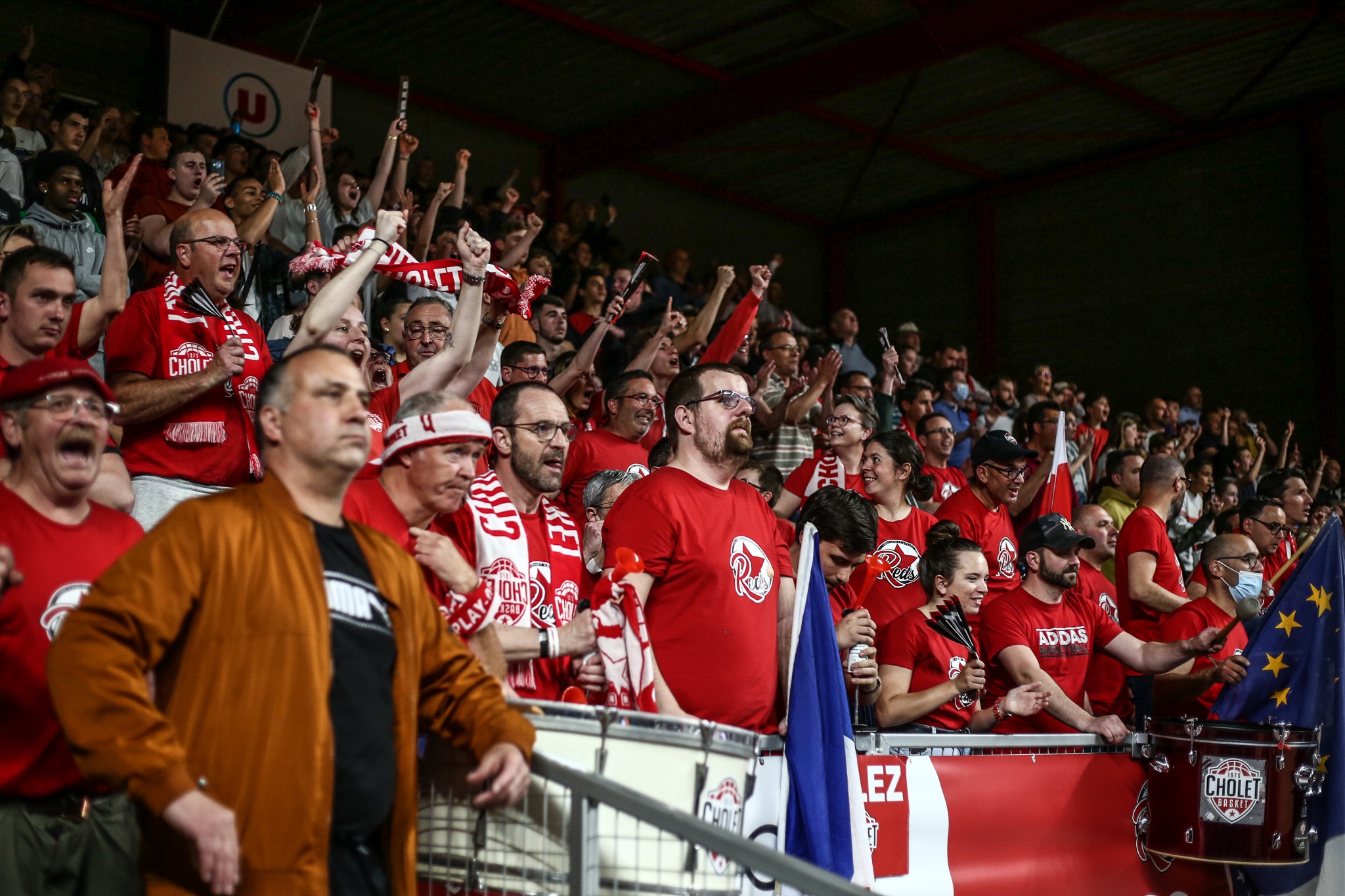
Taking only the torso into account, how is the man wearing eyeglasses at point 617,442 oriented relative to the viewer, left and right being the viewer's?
facing the viewer and to the right of the viewer

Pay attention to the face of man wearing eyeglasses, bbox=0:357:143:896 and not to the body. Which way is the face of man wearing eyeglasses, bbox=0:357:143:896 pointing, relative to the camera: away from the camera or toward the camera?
toward the camera

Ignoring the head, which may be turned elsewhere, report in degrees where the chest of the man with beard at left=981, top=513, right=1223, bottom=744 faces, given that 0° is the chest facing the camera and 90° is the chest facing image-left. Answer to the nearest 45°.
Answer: approximately 315°

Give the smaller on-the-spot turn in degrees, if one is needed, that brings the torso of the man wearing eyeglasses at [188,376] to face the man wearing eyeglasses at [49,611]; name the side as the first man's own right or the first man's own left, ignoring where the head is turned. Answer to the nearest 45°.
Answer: approximately 45° to the first man's own right

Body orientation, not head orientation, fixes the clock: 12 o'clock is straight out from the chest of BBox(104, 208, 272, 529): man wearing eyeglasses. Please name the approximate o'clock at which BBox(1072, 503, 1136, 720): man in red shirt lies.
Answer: The man in red shirt is roughly at 10 o'clock from the man wearing eyeglasses.

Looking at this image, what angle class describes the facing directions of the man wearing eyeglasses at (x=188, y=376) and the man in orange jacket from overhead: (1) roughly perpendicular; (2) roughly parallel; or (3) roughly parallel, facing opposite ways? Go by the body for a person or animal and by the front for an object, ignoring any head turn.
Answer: roughly parallel

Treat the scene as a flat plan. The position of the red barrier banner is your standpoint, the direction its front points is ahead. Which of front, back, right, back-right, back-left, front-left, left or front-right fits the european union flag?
back-left

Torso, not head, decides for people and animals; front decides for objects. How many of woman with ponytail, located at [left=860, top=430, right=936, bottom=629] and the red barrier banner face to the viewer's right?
0

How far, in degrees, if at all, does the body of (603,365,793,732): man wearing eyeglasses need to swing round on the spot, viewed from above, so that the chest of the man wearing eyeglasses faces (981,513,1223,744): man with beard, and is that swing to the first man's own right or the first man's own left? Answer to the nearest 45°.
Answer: approximately 90° to the first man's own left

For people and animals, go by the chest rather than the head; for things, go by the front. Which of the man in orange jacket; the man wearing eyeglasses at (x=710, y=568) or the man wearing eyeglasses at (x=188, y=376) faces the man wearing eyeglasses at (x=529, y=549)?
the man wearing eyeglasses at (x=188, y=376)

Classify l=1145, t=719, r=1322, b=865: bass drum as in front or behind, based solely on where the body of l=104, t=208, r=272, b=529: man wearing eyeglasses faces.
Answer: in front
